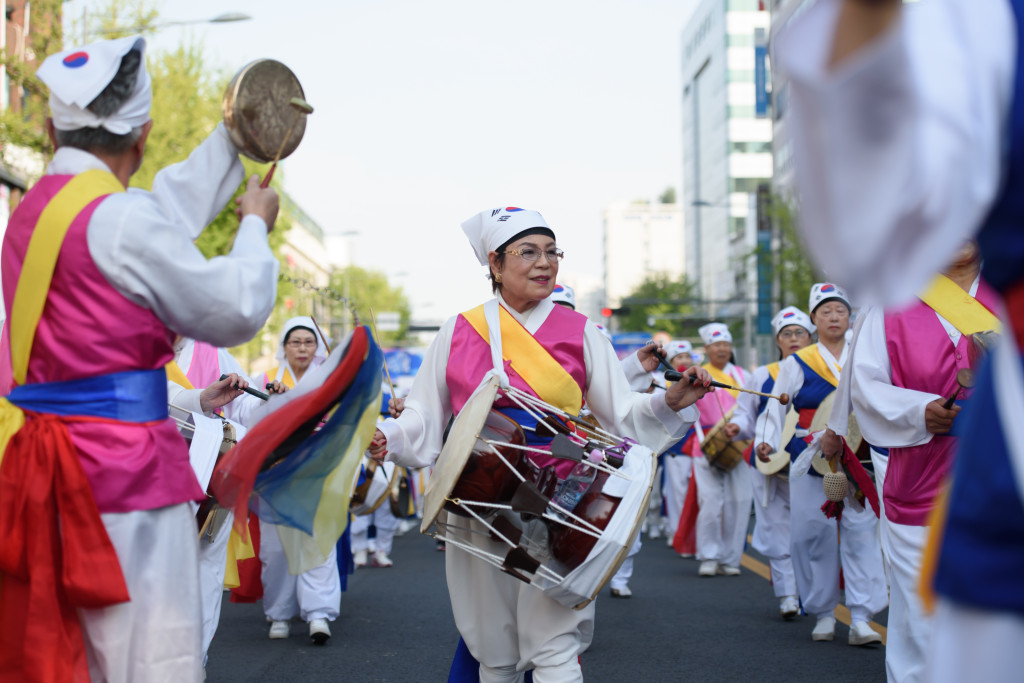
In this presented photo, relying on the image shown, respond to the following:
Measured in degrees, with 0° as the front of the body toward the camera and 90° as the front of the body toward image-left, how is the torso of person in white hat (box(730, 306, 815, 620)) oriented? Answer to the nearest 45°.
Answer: approximately 0°

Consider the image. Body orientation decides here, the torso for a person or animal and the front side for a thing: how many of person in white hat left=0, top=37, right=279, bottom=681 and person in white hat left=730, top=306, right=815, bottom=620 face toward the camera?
1

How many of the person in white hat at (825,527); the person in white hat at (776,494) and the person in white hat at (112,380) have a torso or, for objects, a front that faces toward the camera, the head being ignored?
2

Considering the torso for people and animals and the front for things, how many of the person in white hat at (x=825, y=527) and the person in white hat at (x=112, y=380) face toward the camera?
1

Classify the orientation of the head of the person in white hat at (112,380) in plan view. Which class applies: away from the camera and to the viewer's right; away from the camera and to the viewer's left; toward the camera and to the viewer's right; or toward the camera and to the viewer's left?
away from the camera and to the viewer's right

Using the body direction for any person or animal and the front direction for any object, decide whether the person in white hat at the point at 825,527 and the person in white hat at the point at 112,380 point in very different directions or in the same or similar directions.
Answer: very different directions

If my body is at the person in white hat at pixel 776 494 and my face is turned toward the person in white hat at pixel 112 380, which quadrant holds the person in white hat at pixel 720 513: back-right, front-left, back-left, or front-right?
back-right

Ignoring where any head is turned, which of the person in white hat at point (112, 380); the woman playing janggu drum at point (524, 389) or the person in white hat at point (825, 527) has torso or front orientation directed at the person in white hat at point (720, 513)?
the person in white hat at point (112, 380)

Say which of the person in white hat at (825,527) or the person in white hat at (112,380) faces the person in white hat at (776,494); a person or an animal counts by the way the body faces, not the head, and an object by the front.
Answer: the person in white hat at (112,380)
